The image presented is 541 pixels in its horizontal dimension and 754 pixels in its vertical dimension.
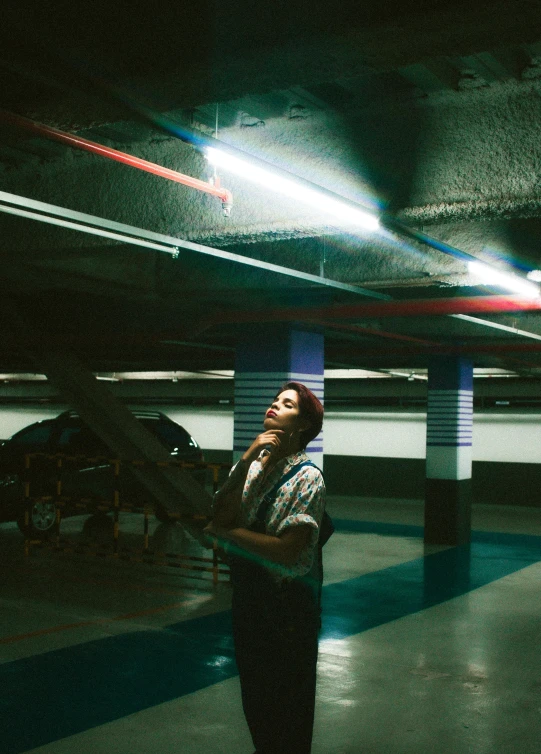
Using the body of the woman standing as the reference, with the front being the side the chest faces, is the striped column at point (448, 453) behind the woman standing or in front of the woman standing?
behind

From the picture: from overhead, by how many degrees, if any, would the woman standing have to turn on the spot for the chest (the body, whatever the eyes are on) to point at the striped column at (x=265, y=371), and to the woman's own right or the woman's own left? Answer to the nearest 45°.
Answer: approximately 135° to the woman's own right

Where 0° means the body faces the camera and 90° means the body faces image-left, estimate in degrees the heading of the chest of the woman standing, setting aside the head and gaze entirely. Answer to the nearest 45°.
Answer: approximately 45°
